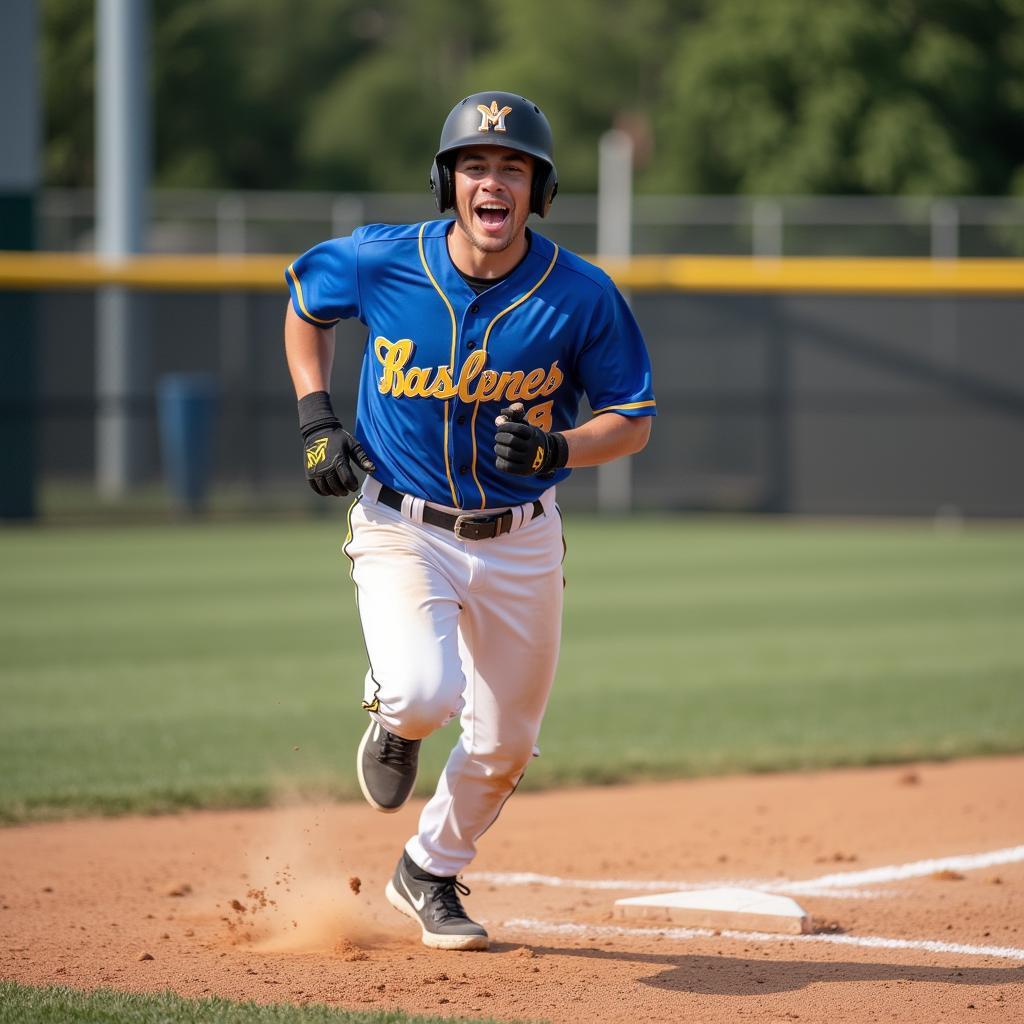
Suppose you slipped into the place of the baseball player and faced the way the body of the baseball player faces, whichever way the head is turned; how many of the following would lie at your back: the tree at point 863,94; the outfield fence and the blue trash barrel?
3

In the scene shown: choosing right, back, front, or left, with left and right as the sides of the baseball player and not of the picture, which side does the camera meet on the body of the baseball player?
front

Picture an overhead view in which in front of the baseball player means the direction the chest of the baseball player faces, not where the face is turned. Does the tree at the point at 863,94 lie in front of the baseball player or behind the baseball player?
behind

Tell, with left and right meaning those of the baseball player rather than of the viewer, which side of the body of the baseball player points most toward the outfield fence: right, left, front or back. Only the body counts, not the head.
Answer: back

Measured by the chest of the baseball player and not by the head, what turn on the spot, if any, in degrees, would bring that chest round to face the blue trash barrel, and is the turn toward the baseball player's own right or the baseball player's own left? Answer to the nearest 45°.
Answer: approximately 180°
